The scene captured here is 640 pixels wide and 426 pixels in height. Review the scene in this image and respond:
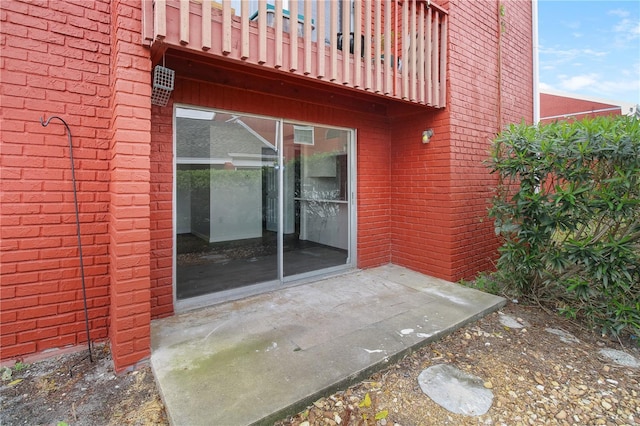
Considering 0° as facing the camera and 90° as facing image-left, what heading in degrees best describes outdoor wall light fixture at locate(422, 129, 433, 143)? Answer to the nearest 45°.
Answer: approximately 45°

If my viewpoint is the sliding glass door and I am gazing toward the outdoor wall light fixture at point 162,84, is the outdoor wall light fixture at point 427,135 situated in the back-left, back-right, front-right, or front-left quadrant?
back-left

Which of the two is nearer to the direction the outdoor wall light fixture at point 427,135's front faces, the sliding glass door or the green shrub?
the sliding glass door

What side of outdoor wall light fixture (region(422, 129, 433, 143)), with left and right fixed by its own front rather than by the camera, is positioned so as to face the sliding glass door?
front

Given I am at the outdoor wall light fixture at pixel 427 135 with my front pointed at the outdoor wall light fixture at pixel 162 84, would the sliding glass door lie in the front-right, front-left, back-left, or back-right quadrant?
front-right

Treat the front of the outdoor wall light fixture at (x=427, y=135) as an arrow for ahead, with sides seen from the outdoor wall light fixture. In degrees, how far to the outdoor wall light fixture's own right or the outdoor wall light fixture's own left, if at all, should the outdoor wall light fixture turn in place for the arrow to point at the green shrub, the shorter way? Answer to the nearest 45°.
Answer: approximately 90° to the outdoor wall light fixture's own left

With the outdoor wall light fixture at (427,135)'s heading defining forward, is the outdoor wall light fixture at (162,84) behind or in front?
in front

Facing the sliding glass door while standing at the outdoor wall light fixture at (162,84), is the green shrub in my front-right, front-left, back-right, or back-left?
front-right
